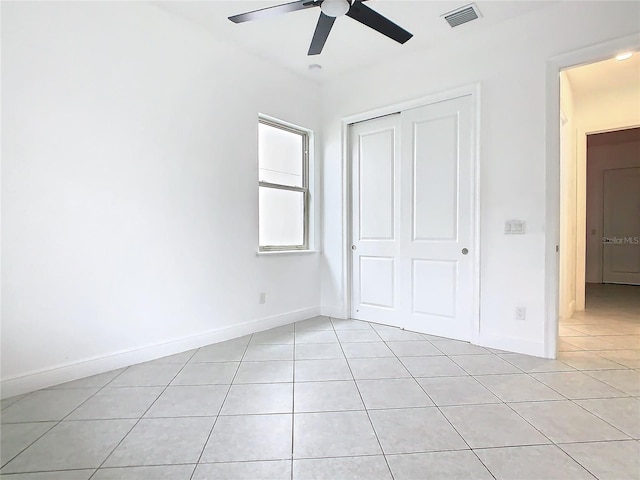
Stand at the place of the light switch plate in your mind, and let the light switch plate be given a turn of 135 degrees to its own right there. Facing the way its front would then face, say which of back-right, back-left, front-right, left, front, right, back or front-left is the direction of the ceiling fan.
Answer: left

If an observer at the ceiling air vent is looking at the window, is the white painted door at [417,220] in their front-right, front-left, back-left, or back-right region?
front-right

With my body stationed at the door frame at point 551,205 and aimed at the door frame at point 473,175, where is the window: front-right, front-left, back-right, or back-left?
front-left

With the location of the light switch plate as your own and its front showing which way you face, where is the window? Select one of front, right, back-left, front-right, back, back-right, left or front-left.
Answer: right

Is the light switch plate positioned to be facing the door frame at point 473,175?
no

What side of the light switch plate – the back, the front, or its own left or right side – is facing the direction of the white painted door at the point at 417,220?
right

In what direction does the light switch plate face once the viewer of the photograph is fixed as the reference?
facing the viewer

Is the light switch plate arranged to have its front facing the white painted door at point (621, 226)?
no
